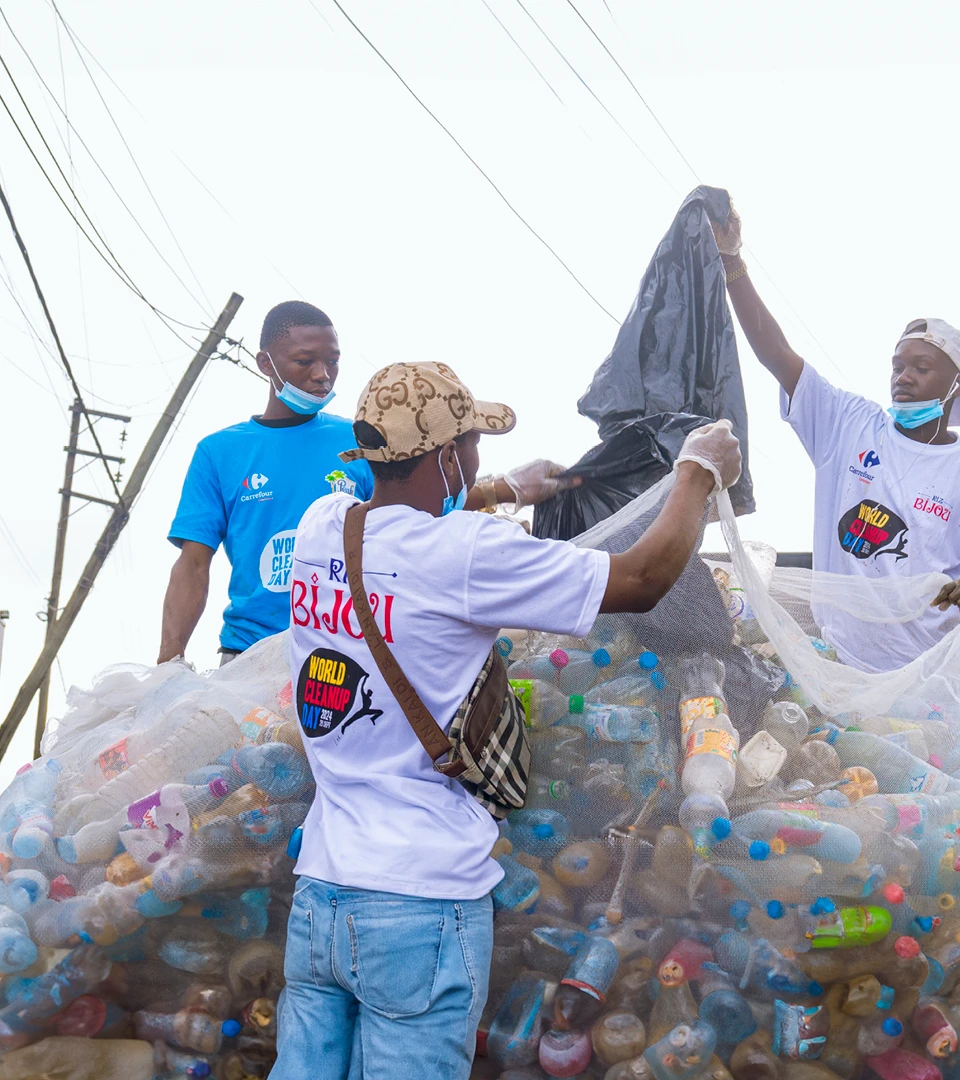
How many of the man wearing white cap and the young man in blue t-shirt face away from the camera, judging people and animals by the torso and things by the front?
0

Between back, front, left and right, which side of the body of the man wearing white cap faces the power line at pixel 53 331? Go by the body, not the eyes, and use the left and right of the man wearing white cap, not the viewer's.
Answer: right

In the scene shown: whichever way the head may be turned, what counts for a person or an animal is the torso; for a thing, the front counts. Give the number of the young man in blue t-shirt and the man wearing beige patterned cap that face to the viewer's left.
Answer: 0

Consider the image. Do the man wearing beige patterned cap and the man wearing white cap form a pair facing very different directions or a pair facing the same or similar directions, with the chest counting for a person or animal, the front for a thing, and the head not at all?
very different directions

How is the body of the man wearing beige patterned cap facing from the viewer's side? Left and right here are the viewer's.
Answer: facing away from the viewer and to the right of the viewer

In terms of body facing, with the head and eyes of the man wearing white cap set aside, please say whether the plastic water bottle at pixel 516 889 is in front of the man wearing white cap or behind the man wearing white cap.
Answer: in front

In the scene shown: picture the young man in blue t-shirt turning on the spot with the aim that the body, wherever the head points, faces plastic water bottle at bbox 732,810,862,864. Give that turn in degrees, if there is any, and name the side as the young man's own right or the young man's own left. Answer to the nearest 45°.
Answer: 0° — they already face it

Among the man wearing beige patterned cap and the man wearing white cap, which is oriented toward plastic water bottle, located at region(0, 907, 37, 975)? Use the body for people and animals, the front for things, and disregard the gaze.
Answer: the man wearing white cap

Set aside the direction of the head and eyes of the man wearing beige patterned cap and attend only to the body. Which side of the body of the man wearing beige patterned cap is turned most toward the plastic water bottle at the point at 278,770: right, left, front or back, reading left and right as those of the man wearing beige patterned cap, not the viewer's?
left

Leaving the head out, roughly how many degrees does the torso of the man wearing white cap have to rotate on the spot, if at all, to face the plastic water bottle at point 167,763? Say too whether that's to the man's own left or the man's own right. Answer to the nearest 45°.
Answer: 0° — they already face it

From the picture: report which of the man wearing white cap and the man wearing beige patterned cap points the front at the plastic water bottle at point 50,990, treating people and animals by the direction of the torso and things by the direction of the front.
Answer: the man wearing white cap

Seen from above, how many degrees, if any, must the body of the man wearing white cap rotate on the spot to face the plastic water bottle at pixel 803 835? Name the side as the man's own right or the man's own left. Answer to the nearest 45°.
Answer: approximately 45° to the man's own left

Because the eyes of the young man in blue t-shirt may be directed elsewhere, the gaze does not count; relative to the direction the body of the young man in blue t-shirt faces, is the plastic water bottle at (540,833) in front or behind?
in front
